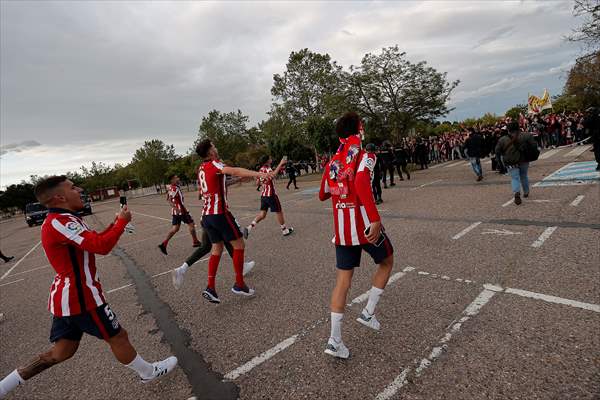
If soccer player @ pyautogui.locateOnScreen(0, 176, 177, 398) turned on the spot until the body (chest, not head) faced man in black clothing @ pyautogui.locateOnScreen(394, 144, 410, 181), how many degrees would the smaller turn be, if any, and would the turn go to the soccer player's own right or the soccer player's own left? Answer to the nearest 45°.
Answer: approximately 45° to the soccer player's own left

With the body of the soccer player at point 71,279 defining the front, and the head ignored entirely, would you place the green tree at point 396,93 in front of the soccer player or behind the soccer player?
in front

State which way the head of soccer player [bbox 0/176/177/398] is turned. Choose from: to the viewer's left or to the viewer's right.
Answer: to the viewer's right

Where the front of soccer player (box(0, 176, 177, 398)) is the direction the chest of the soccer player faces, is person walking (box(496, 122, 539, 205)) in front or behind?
in front

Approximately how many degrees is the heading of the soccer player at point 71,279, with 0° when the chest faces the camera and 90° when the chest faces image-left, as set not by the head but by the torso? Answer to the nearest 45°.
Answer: approximately 270°

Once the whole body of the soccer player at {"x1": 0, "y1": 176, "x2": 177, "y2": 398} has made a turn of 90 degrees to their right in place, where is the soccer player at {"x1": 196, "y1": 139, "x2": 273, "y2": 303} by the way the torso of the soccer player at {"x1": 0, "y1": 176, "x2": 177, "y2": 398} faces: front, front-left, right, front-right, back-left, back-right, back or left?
back-left
